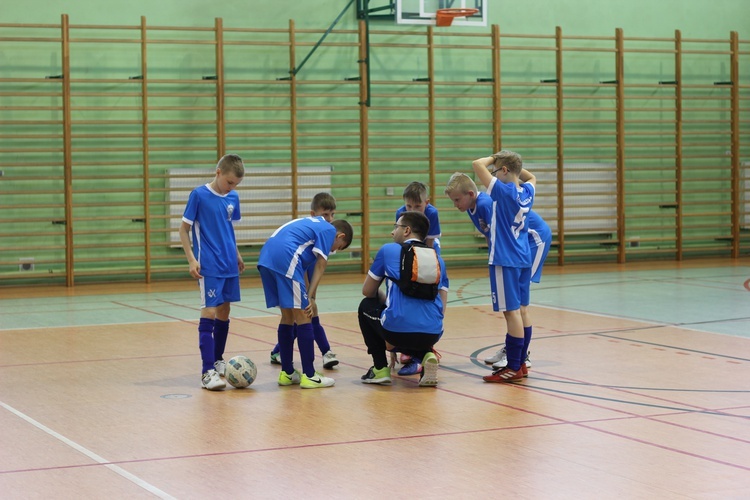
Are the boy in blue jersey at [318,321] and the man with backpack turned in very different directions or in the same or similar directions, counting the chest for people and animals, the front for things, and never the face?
very different directions

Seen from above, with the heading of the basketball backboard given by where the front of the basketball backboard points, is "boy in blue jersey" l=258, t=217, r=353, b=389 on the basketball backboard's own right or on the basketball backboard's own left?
on the basketball backboard's own right

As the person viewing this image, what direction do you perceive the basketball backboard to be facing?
facing the viewer and to the right of the viewer

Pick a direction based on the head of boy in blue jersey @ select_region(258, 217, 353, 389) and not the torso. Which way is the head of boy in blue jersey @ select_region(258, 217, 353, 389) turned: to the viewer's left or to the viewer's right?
to the viewer's right

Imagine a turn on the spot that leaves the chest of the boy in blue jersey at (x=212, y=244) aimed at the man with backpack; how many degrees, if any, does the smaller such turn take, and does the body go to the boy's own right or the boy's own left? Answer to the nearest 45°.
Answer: approximately 45° to the boy's own left

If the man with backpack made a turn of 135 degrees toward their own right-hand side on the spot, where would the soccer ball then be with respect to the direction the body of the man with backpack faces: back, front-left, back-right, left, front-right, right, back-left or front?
back

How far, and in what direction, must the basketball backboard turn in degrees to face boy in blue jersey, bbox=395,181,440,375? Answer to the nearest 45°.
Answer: approximately 45° to its right

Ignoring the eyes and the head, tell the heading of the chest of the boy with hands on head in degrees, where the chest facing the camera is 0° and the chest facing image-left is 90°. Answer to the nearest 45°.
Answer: approximately 135°

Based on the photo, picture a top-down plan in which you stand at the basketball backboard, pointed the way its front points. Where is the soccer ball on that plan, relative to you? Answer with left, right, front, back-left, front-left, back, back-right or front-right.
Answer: front-right
